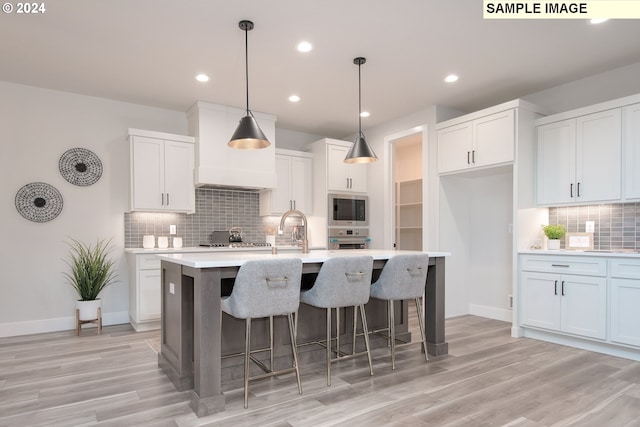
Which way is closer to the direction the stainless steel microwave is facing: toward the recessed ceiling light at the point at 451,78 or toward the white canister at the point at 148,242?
the recessed ceiling light

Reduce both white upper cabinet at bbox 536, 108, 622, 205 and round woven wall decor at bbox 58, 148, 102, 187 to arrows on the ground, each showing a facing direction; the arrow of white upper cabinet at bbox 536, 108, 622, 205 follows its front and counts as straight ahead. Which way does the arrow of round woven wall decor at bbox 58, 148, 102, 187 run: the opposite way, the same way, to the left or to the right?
to the left

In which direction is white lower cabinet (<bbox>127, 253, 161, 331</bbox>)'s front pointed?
toward the camera

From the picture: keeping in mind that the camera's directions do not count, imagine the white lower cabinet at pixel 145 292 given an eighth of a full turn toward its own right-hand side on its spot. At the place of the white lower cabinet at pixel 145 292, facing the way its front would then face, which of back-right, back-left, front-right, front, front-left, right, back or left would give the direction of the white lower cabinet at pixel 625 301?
left

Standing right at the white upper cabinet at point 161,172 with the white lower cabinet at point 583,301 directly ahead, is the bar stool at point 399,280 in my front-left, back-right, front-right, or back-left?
front-right

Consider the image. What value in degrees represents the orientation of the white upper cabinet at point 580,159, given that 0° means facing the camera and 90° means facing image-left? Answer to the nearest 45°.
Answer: approximately 45°

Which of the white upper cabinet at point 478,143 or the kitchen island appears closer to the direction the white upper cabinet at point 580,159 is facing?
the kitchen island

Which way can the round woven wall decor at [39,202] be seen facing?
toward the camera

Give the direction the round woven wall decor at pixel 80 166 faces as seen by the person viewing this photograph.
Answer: facing the viewer

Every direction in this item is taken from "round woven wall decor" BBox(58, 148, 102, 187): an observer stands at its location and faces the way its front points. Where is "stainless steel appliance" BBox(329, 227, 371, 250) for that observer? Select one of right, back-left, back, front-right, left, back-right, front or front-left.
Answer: left

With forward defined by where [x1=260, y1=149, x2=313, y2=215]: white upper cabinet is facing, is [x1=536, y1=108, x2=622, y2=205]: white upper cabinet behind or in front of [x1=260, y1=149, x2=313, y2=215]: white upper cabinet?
in front
